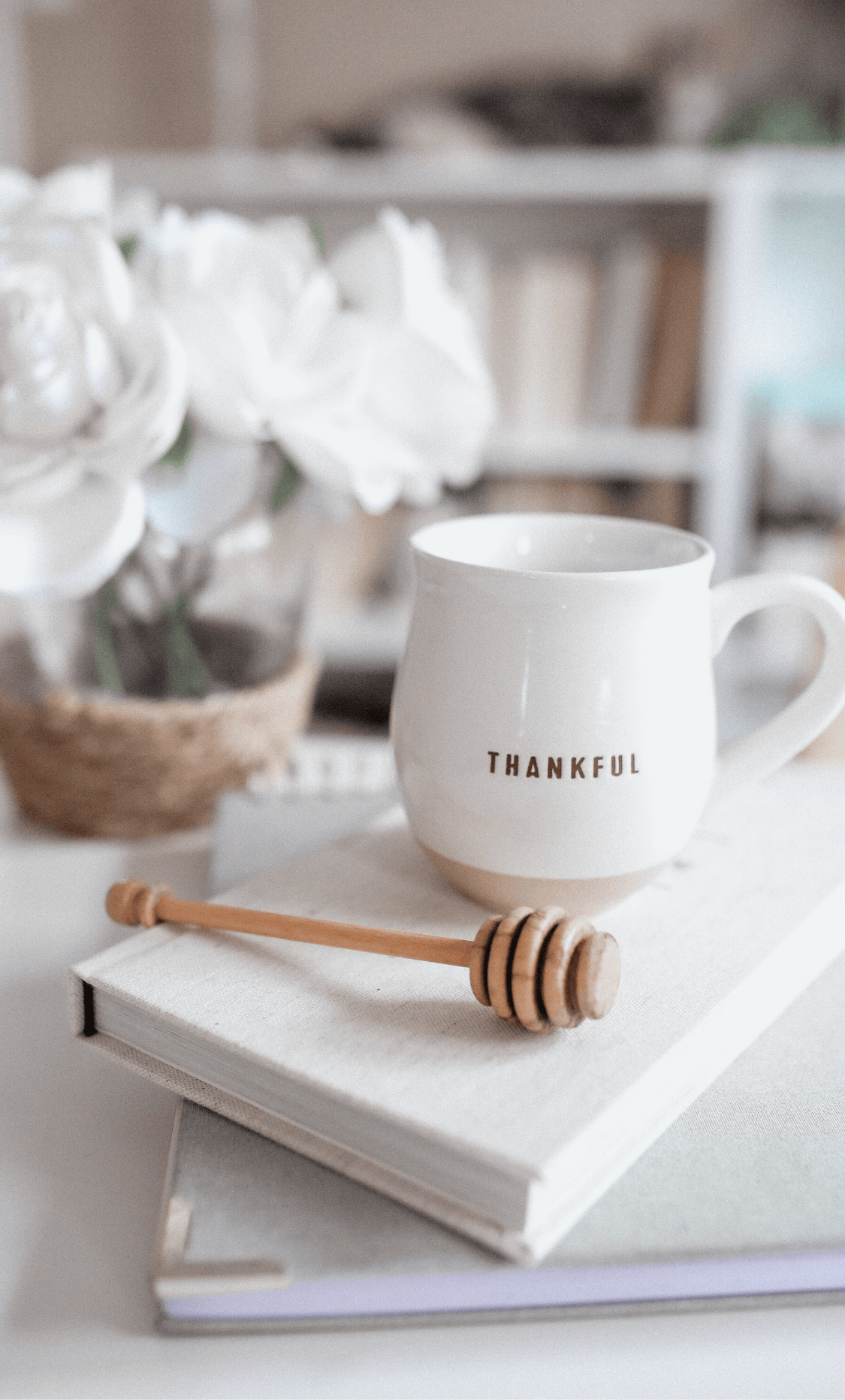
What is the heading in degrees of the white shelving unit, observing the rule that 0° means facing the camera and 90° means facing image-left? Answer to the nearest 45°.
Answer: approximately 0°

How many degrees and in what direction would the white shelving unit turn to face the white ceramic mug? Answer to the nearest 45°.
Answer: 0° — it already faces it

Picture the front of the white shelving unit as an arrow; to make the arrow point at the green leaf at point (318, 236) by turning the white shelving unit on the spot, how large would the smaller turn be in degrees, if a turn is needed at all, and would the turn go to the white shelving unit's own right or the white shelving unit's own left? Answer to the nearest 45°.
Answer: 0° — it already faces it

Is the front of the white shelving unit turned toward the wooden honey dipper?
yes

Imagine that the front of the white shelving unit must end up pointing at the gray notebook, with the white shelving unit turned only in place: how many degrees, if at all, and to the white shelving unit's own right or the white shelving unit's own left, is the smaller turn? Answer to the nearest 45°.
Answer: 0° — it already faces it

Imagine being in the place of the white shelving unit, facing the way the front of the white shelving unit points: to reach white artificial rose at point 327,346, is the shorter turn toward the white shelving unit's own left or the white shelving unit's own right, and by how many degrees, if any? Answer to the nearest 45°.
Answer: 0° — it already faces it

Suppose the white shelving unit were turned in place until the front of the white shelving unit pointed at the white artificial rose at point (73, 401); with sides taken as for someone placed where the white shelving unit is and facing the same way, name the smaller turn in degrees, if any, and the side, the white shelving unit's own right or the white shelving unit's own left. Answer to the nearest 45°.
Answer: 0° — it already faces it

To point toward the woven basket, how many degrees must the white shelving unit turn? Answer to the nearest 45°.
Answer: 0° — it already faces it

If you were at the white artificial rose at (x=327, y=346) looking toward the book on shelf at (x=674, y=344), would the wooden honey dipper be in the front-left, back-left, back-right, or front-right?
back-right
